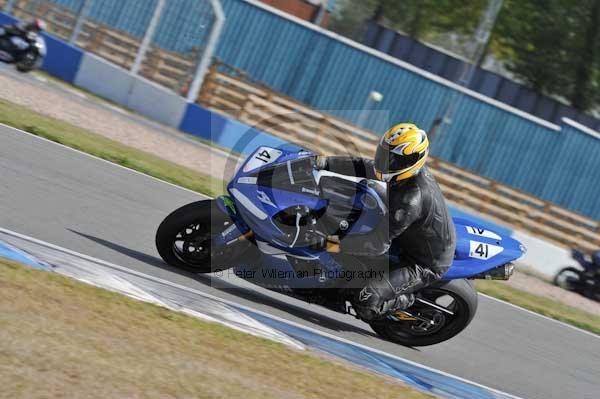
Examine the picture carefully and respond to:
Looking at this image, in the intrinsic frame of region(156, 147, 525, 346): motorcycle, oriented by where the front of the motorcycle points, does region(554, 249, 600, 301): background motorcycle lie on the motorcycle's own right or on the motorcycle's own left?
on the motorcycle's own right

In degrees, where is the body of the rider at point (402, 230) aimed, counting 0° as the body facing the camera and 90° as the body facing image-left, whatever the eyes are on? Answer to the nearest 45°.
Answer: approximately 90°

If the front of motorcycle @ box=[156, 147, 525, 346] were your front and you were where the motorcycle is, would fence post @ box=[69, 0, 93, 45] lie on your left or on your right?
on your right

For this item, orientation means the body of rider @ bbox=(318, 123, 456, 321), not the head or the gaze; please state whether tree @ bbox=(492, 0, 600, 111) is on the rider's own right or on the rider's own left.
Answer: on the rider's own right

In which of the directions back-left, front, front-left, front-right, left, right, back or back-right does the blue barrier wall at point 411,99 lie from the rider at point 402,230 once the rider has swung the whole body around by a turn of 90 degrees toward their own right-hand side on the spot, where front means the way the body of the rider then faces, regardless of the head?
front

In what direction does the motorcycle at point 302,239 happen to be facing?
to the viewer's left

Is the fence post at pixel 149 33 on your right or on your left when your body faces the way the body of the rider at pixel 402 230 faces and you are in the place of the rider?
on your right

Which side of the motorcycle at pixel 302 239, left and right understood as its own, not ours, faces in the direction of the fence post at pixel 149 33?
right

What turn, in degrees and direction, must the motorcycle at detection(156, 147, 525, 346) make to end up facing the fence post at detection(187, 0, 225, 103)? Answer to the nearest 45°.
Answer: approximately 90° to its right

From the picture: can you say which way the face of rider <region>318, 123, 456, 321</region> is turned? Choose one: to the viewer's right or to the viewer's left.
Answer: to the viewer's left

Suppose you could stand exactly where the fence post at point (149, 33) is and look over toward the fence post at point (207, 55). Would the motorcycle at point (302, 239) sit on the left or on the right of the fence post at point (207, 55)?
right
